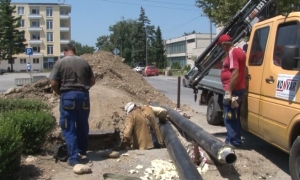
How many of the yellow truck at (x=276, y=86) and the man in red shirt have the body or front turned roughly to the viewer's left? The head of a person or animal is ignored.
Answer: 1

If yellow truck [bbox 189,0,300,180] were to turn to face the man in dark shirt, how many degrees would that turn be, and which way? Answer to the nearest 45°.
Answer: approximately 135° to its right

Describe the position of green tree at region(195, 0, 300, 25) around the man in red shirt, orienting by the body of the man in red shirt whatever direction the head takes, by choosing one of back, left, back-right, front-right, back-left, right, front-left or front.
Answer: right

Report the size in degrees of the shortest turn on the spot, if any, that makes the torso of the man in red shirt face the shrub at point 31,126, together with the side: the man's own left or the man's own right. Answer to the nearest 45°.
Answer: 0° — they already face it

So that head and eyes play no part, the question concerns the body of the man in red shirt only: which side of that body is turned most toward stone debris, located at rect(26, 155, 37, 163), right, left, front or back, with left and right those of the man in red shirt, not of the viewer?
front

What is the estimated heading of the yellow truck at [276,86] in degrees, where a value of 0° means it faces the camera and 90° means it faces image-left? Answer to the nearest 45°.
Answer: approximately 315°

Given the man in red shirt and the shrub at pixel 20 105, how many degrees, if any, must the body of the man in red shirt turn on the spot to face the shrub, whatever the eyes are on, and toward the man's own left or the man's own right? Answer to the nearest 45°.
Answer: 0° — they already face it

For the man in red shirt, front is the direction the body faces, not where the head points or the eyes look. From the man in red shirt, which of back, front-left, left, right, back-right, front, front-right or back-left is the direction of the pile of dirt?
front-right

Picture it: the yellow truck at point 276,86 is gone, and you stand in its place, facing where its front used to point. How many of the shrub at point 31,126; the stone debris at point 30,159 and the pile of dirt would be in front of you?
0

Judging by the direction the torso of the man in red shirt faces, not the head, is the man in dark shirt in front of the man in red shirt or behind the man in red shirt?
in front

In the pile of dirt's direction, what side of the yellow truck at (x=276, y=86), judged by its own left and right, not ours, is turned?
back

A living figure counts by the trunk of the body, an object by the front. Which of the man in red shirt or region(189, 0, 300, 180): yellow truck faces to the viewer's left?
the man in red shirt

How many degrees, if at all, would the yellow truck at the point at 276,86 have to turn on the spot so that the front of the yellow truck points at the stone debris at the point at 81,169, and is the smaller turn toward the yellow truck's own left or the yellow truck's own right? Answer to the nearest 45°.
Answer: approximately 135° to the yellow truck's own right

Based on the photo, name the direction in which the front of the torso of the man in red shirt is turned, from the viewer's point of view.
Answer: to the viewer's left

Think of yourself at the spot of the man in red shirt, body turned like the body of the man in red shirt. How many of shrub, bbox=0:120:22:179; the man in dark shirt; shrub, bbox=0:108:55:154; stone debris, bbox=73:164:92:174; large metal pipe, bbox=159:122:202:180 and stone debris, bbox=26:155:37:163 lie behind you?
0

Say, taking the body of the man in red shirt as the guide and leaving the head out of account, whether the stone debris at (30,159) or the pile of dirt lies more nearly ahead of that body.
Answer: the stone debris
